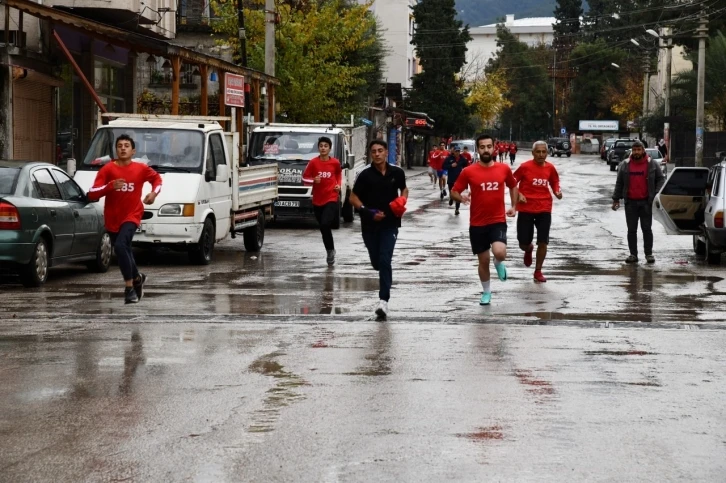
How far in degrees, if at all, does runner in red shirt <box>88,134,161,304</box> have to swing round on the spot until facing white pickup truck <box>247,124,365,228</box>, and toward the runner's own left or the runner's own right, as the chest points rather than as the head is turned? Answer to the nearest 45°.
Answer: approximately 180°

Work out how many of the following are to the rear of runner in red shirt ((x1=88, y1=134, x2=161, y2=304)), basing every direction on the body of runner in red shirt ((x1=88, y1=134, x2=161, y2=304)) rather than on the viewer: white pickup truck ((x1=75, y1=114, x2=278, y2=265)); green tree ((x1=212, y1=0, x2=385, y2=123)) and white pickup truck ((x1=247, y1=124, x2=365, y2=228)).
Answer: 3

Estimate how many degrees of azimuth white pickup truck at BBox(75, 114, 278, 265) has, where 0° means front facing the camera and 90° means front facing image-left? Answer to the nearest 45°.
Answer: approximately 45°

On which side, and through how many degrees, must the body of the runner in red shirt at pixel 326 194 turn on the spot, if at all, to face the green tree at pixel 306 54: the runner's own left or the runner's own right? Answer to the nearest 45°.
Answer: approximately 180°

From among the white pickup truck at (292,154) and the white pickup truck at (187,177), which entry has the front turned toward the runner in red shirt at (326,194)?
the white pickup truck at (292,154)

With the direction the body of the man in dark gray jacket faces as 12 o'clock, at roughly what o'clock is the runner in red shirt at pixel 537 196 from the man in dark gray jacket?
The runner in red shirt is roughly at 1 o'clock from the man in dark gray jacket.

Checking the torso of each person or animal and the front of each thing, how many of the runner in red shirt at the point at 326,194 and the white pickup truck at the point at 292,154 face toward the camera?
2

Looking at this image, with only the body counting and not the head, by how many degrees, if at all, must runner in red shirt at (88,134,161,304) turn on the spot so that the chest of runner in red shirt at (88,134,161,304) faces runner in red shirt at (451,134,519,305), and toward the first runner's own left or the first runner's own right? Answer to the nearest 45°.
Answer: approximately 90° to the first runner's own left

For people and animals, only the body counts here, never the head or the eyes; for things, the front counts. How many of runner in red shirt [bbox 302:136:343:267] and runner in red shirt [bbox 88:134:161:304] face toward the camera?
2

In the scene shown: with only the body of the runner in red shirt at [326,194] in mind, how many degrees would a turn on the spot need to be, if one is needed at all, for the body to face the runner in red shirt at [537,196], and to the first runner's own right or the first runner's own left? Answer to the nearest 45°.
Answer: approximately 45° to the first runner's own left

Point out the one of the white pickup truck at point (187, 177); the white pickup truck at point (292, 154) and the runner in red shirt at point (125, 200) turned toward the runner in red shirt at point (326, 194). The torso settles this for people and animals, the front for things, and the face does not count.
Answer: the white pickup truck at point (292, 154)

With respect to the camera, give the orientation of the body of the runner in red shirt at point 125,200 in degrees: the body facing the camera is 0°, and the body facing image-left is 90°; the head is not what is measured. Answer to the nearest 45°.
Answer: approximately 0°
